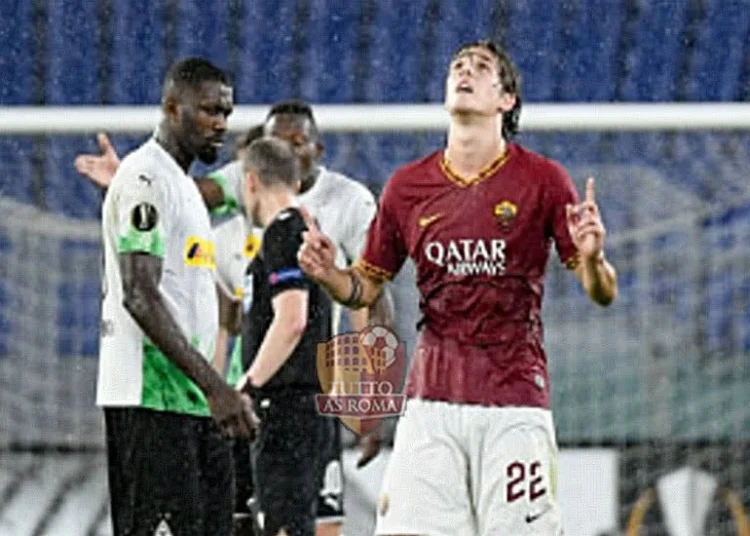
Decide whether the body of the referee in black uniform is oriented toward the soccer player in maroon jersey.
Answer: no

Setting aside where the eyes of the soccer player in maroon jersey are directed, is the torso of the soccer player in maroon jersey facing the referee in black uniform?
no

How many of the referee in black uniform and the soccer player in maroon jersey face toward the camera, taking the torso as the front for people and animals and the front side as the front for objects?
1

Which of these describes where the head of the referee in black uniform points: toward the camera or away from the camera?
away from the camera

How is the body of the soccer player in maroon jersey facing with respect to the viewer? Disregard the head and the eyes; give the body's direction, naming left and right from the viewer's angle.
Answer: facing the viewer

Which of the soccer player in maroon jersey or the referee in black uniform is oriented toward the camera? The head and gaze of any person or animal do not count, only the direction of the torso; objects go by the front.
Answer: the soccer player in maroon jersey

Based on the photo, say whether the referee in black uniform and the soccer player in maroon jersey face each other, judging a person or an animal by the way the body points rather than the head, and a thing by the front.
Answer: no
